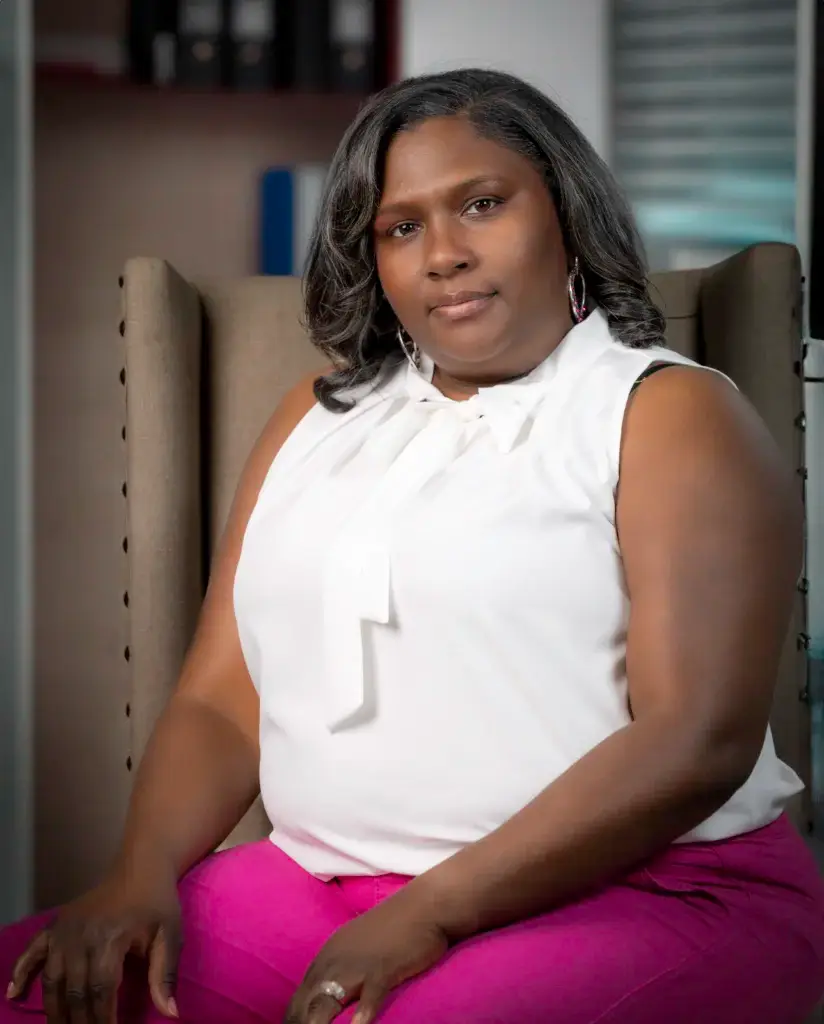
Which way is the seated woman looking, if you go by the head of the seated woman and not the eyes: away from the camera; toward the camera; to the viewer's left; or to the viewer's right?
toward the camera

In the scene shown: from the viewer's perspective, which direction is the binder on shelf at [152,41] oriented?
toward the camera

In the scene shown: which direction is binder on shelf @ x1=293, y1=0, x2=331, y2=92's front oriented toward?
toward the camera

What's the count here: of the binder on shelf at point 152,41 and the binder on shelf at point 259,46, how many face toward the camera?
2

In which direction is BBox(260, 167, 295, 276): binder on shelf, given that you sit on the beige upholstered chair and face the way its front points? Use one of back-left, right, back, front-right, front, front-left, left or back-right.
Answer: back

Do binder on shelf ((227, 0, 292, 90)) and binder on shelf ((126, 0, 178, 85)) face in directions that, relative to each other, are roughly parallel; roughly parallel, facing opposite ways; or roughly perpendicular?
roughly parallel

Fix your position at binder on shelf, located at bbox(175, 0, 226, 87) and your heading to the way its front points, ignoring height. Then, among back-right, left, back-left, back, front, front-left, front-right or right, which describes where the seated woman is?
front

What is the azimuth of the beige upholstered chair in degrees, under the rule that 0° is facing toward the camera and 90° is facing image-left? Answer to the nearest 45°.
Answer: approximately 0°

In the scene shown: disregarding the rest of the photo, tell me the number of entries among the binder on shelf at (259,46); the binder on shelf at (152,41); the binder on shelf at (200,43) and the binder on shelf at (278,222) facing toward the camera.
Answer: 4

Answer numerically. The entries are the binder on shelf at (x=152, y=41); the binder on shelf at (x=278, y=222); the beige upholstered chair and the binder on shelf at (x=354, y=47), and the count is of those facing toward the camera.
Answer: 4
